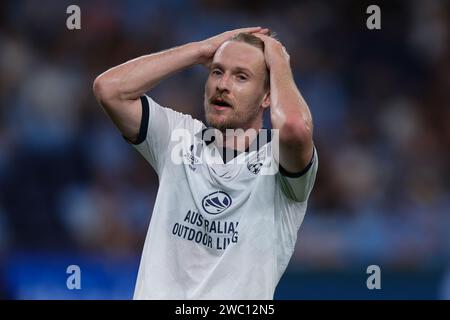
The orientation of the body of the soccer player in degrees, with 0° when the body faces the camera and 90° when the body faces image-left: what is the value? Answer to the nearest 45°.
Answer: approximately 45°
